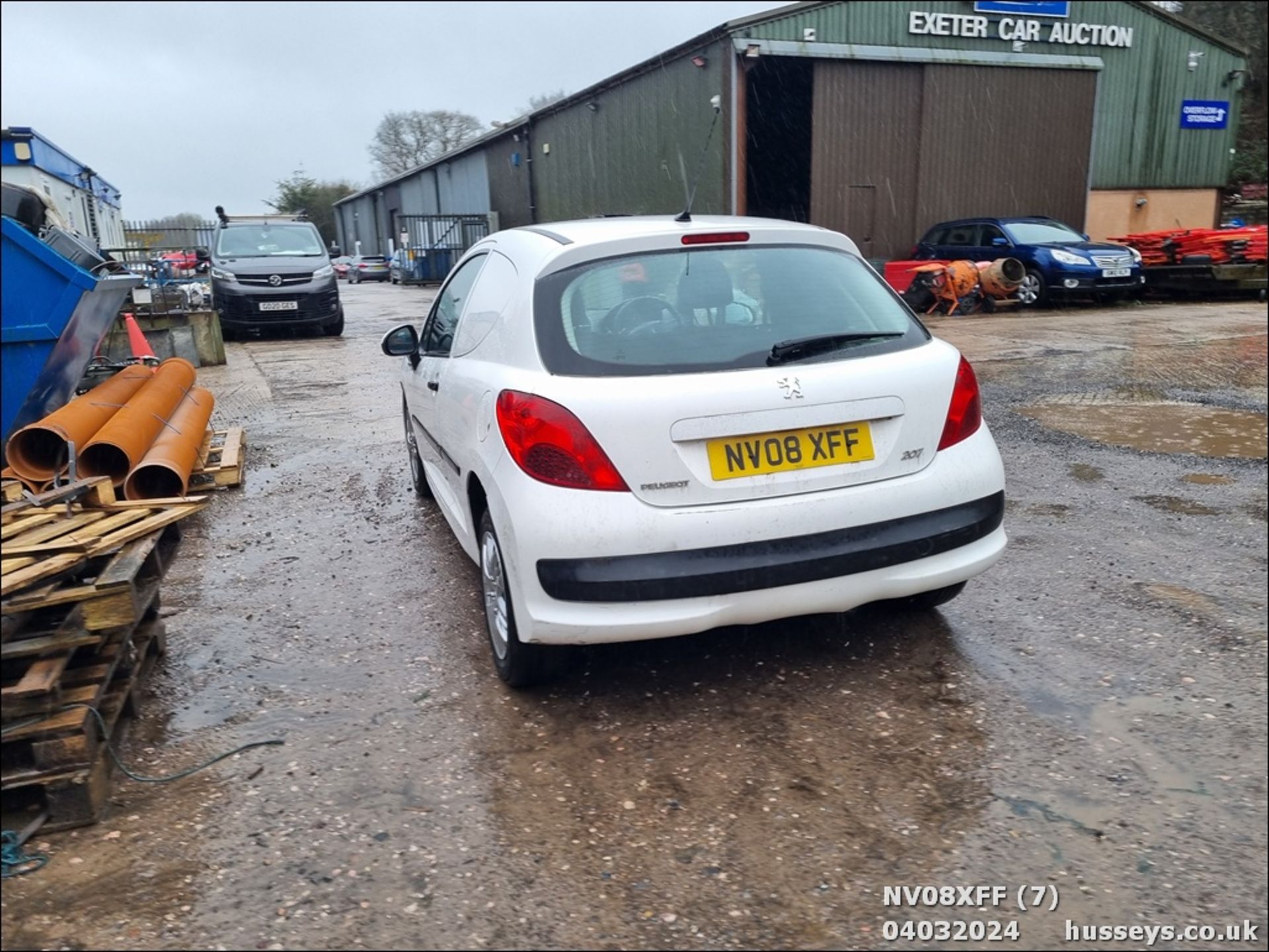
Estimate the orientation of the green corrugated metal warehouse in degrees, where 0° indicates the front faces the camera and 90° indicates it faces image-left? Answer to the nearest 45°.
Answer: approximately 0°

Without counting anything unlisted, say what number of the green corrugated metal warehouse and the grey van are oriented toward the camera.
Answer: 2

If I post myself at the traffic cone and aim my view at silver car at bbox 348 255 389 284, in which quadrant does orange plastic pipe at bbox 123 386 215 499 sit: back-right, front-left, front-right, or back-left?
back-right

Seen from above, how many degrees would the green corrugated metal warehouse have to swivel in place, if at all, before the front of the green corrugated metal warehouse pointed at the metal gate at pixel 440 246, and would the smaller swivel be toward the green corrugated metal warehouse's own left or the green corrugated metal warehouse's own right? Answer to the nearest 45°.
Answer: approximately 135° to the green corrugated metal warehouse's own right

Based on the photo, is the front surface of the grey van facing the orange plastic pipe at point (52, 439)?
yes

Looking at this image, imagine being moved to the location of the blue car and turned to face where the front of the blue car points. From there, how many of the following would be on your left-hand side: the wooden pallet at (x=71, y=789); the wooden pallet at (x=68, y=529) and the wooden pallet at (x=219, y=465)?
0

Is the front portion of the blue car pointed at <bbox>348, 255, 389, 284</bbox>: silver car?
no

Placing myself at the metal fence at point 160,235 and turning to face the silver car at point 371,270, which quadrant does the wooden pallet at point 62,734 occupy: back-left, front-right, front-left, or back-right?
back-right

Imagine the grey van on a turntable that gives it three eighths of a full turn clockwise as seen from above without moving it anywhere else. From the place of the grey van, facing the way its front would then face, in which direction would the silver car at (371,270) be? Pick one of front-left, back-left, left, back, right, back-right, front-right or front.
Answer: front-right

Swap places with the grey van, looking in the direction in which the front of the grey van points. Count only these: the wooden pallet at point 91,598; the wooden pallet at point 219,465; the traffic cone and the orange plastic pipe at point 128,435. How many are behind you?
0

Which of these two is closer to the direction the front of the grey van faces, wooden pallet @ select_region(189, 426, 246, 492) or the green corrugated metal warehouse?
the wooden pallet

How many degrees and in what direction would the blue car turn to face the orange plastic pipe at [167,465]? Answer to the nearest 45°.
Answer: approximately 45° to its right

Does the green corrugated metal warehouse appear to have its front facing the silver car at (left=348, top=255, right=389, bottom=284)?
no

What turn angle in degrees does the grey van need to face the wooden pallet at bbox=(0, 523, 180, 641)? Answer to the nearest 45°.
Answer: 0° — it already faces it

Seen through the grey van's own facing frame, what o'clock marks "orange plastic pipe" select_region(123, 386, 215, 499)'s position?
The orange plastic pipe is roughly at 12 o'clock from the grey van.

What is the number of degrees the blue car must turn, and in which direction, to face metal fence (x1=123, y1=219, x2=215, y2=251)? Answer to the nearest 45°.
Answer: approximately 135° to its right

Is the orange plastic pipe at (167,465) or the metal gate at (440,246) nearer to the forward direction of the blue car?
the orange plastic pipe

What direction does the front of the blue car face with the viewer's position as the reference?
facing the viewer and to the right of the viewer

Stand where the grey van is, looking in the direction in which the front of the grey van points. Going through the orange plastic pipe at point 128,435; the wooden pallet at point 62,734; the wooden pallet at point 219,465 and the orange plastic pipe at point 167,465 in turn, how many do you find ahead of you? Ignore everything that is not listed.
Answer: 4

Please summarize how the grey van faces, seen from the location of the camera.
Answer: facing the viewer
